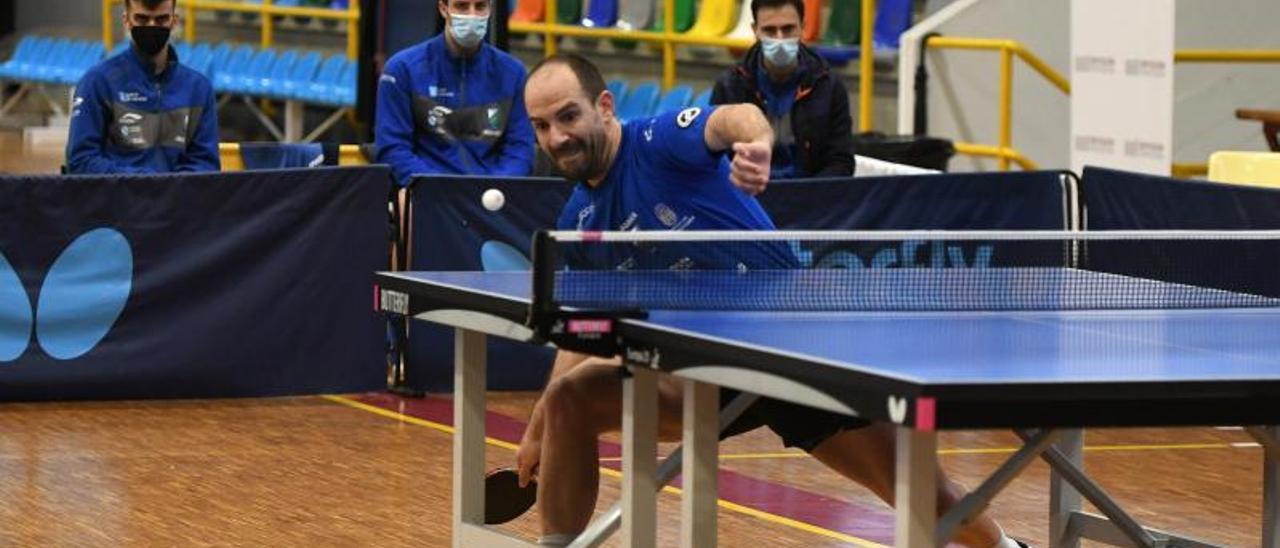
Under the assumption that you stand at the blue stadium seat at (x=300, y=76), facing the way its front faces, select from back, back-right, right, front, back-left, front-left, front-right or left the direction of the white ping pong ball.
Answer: front-left

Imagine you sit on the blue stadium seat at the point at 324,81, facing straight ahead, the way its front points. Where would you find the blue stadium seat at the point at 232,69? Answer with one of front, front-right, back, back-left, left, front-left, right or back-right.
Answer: right

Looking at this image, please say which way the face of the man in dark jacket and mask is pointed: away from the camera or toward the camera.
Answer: toward the camera

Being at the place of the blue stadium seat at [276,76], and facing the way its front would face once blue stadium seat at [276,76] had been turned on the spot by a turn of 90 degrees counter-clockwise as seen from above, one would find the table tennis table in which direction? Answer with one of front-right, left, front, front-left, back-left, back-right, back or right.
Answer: front-right

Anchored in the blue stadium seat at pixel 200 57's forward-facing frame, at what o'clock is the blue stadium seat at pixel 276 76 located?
the blue stadium seat at pixel 276 76 is roughly at 9 o'clock from the blue stadium seat at pixel 200 57.

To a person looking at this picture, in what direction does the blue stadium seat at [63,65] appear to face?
facing the viewer and to the left of the viewer

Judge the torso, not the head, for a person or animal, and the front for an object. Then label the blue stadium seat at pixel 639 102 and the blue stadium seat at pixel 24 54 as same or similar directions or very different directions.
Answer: same or similar directions

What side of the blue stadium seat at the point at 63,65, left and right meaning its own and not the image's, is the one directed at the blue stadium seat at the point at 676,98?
left

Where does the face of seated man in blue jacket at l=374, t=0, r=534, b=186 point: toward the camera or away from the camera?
toward the camera

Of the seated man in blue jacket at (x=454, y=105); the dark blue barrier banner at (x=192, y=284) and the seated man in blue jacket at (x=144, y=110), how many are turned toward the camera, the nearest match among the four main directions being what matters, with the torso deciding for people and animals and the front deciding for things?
3

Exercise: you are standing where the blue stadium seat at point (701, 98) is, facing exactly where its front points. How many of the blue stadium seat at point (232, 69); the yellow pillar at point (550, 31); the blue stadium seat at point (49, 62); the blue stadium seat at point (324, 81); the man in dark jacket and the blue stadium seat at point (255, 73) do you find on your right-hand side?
5

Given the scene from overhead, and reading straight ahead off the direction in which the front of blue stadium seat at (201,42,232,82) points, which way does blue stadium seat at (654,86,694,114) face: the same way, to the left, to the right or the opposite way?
the same way

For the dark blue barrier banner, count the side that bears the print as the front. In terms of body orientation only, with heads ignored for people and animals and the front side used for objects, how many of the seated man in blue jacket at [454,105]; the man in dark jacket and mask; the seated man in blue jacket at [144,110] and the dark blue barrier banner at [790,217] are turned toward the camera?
4

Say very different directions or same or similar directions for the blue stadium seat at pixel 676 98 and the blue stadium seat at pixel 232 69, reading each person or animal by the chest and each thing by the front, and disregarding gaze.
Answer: same or similar directions

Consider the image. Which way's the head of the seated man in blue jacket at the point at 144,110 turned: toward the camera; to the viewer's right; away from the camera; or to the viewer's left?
toward the camera
